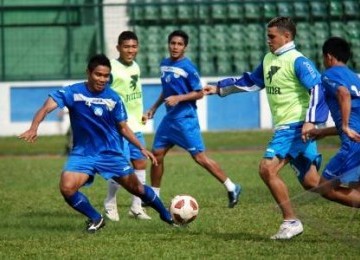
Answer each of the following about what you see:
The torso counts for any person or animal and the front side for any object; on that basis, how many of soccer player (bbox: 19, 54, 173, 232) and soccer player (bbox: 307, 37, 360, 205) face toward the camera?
1

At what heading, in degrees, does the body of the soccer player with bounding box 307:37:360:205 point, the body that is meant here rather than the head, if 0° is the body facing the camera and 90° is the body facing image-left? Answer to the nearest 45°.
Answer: approximately 135°

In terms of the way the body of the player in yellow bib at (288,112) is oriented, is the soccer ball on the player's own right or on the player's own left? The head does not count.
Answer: on the player's own right

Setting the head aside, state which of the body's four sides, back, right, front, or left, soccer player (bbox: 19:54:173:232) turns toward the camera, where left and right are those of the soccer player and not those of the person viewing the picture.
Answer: front

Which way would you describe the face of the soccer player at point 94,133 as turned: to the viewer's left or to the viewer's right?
to the viewer's right

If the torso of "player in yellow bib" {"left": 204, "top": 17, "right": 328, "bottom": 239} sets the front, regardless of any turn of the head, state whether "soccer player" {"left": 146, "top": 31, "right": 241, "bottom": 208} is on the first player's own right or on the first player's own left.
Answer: on the first player's own right

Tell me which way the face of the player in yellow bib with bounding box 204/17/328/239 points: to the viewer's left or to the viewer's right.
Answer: to the viewer's left

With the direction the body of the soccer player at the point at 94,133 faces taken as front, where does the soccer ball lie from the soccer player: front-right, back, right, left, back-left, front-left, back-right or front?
left

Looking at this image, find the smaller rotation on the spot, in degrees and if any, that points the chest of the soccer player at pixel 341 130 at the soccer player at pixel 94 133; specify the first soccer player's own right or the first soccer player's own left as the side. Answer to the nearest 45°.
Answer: approximately 45° to the first soccer player's own left

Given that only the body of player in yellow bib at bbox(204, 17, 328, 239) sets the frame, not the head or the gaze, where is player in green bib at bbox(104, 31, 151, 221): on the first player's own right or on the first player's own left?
on the first player's own right

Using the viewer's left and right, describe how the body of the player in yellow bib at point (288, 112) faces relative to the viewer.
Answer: facing the viewer and to the left of the viewer

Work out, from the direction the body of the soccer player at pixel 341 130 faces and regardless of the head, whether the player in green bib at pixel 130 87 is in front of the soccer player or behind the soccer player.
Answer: in front
